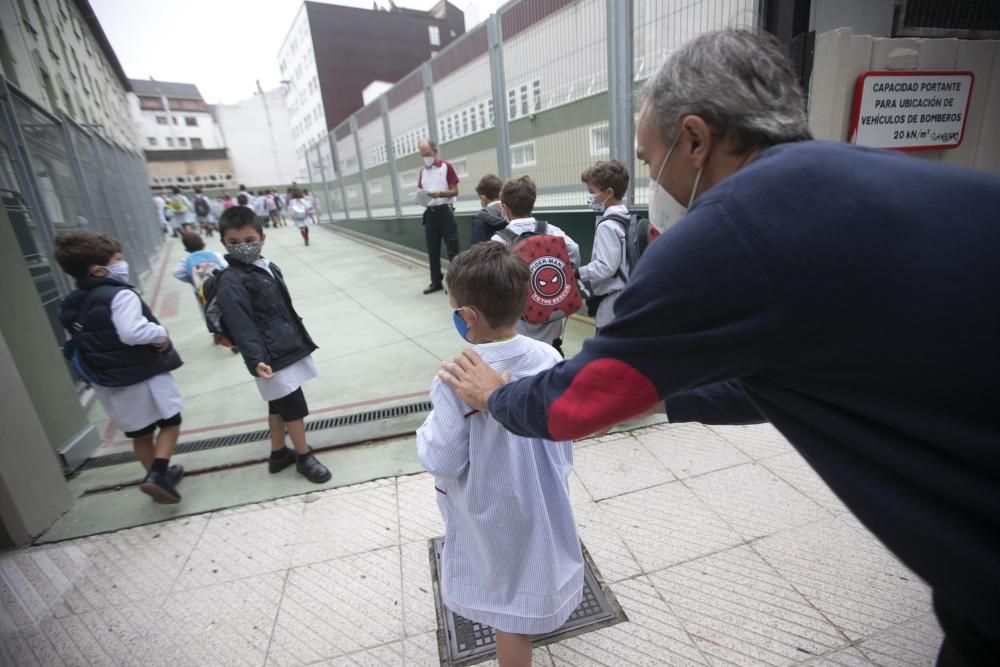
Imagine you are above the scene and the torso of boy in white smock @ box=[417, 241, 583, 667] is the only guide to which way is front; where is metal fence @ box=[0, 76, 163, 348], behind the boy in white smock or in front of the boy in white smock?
in front

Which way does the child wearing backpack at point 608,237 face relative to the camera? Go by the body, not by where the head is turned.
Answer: to the viewer's left

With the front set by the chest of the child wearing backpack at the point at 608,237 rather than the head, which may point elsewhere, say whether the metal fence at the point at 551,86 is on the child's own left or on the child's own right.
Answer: on the child's own right

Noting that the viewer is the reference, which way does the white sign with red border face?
facing the viewer

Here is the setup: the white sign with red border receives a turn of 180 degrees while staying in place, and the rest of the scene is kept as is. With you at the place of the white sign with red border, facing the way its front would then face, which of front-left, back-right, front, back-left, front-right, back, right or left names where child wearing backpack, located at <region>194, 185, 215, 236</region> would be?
left

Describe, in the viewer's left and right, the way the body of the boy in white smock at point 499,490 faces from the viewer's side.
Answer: facing away from the viewer and to the left of the viewer

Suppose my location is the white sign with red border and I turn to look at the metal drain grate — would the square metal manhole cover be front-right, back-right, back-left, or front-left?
front-left

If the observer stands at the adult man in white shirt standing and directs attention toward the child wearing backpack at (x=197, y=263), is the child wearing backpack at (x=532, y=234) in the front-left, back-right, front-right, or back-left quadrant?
front-left

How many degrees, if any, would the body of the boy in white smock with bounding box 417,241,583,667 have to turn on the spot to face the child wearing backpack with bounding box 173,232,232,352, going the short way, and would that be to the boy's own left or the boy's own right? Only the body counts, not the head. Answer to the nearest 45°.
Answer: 0° — they already face them

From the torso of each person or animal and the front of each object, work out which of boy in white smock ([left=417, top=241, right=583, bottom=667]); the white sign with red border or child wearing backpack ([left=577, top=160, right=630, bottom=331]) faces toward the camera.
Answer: the white sign with red border
